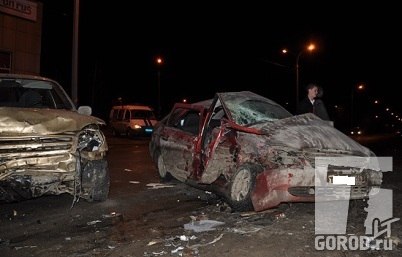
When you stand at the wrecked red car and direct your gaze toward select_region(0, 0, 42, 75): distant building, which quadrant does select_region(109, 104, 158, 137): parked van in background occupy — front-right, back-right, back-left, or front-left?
front-right

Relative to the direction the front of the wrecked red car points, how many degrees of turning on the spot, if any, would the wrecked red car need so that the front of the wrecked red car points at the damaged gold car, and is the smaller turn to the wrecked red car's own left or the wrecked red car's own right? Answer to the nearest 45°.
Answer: approximately 135° to the wrecked red car's own right

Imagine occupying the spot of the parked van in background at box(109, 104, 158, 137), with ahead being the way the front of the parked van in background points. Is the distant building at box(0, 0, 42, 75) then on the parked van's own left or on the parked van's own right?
on the parked van's own right

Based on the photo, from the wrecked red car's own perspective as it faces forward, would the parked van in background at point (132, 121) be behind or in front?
behind

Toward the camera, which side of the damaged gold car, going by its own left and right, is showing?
front

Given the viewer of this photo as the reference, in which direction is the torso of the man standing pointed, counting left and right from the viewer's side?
facing the viewer and to the right of the viewer

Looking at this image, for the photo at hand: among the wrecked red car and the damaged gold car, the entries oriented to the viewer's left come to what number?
0

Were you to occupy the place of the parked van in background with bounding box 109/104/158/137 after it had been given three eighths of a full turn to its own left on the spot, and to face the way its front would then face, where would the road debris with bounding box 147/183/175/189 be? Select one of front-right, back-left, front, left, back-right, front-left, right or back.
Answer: back

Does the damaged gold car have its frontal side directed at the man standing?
no

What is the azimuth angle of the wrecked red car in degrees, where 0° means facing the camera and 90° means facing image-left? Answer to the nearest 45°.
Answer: approximately 315°

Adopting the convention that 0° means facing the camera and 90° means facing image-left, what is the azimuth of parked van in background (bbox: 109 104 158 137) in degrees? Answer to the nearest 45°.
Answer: approximately 315°

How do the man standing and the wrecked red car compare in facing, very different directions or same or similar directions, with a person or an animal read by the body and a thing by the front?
same or similar directions

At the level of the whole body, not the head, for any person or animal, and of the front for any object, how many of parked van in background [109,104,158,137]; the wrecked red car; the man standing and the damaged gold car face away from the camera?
0

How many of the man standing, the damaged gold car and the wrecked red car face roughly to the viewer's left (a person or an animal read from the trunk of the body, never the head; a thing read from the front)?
0

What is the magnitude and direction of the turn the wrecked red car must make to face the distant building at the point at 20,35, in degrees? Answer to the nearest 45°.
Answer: approximately 180°

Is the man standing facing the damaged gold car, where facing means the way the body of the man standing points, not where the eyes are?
no

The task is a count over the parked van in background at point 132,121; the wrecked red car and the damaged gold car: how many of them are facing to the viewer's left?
0
